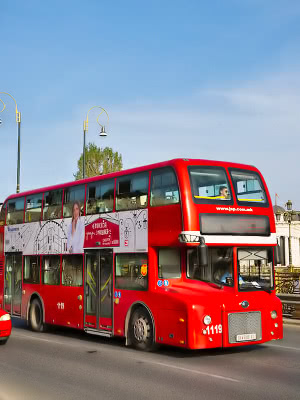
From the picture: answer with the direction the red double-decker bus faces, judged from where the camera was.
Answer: facing the viewer and to the right of the viewer
